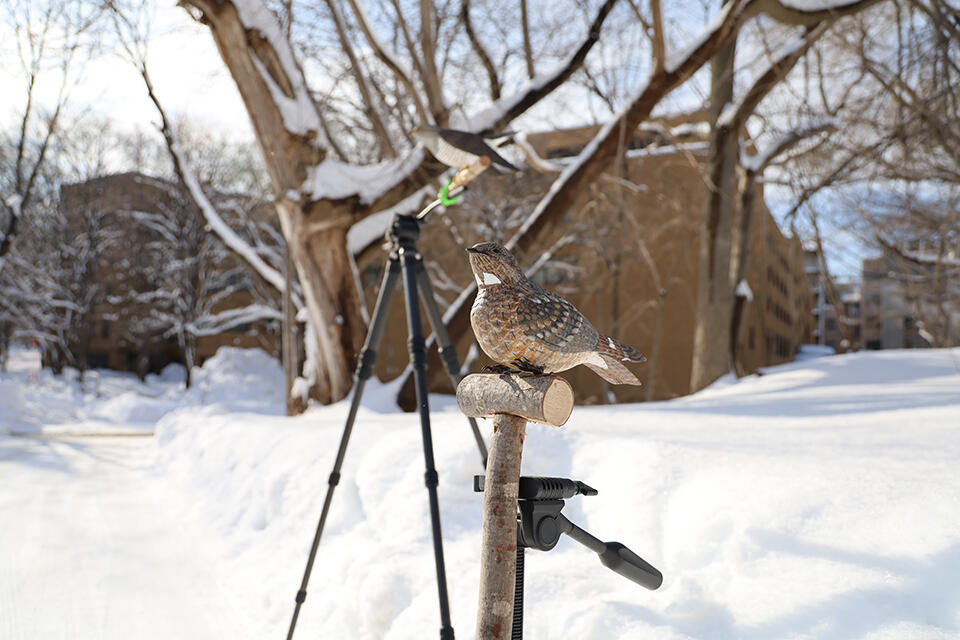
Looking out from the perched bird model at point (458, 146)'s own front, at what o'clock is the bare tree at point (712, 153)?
The bare tree is roughly at 4 o'clock from the perched bird model.

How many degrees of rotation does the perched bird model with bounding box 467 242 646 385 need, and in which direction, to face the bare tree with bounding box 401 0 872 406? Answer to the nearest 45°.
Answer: approximately 90° to its right

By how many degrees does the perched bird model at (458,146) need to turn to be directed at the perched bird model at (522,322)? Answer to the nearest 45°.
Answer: approximately 90° to its left

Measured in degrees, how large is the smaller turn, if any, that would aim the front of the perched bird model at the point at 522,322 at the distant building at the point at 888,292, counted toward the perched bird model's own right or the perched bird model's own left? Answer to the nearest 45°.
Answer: approximately 135° to the perched bird model's own right

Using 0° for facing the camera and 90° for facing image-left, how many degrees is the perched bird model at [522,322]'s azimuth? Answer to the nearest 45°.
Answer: approximately 90°

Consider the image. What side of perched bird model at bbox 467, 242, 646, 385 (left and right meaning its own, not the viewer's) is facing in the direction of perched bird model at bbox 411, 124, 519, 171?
right

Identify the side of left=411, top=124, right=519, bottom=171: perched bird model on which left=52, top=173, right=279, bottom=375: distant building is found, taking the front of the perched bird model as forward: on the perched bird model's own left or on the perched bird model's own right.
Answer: on the perched bird model's own right

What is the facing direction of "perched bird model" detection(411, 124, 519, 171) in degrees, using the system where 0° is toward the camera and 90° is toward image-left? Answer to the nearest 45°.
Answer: approximately 90°

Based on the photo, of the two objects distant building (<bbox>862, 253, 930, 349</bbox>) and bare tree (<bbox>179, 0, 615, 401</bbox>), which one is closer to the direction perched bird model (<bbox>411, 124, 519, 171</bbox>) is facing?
the bare tree

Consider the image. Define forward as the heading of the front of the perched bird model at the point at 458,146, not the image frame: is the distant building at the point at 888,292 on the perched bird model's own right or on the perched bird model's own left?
on the perched bird model's own right

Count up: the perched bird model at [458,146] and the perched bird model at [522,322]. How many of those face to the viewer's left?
2
